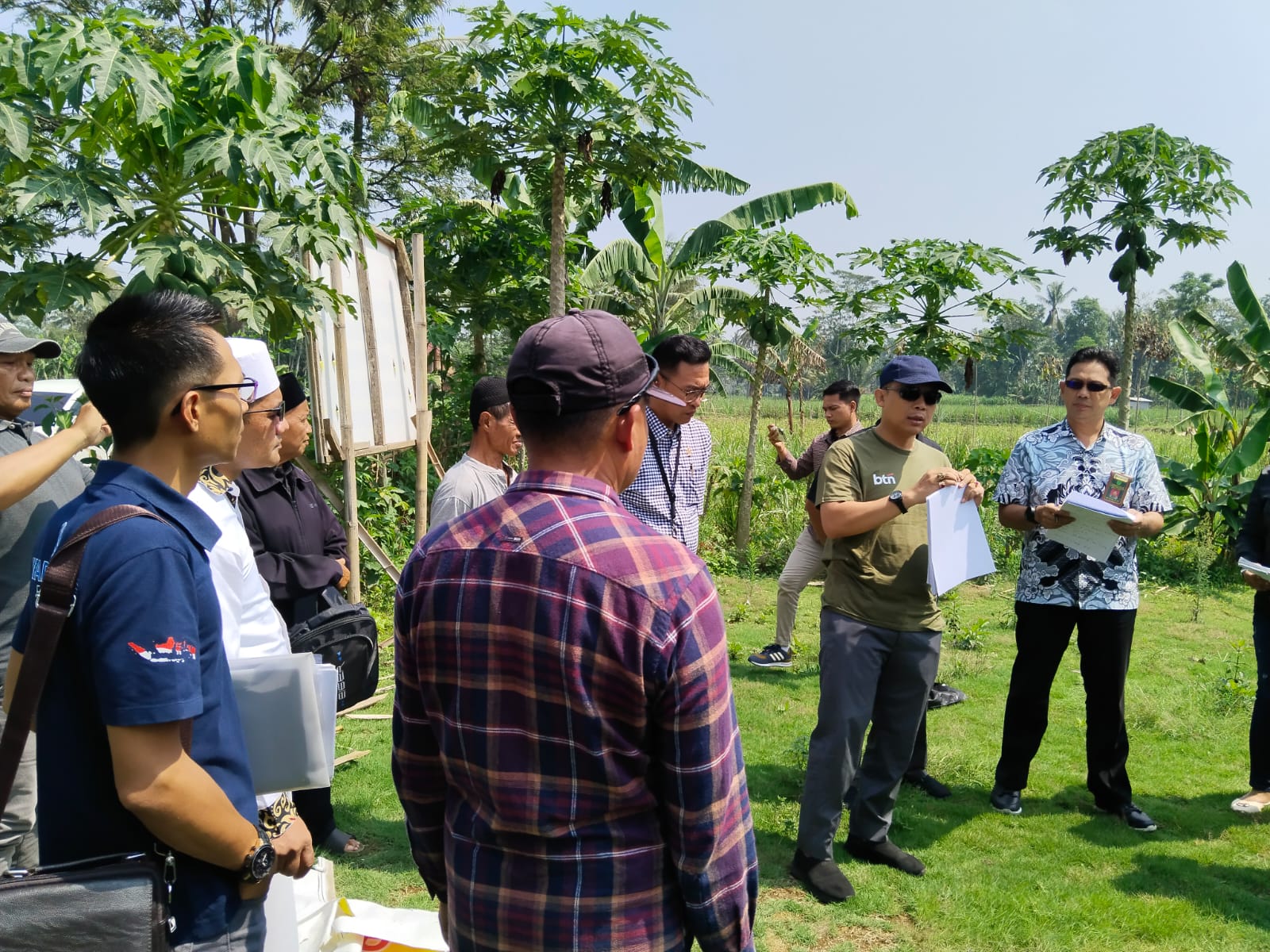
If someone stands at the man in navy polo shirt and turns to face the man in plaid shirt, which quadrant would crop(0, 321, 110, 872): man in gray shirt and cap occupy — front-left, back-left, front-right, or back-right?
back-left

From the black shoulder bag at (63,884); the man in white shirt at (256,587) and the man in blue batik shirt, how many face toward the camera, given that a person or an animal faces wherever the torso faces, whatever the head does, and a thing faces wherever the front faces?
2

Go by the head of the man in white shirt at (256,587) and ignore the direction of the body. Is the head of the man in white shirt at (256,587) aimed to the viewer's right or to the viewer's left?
to the viewer's right

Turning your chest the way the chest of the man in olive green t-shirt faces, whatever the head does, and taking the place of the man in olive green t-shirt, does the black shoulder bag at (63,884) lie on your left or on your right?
on your right

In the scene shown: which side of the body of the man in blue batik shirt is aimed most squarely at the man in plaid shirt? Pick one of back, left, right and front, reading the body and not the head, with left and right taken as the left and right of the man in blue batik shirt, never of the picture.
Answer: front

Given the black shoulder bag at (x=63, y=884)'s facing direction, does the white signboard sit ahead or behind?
behind

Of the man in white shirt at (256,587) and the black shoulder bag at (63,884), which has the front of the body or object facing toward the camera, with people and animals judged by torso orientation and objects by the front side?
the black shoulder bag

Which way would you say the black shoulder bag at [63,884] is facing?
toward the camera

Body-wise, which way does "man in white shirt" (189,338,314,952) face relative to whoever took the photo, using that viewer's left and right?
facing to the right of the viewer

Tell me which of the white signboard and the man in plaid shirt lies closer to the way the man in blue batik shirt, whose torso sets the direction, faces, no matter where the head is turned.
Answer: the man in plaid shirt

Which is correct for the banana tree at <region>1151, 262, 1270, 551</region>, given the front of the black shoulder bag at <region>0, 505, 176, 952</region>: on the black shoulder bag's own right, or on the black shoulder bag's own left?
on the black shoulder bag's own left

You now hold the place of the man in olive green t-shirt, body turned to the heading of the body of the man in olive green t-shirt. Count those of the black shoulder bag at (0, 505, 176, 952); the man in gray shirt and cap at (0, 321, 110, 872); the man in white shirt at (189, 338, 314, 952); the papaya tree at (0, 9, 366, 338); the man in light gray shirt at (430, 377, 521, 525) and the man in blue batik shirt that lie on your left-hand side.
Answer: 1

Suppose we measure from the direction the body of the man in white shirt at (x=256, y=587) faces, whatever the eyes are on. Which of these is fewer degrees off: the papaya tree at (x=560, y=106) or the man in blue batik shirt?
the man in blue batik shirt

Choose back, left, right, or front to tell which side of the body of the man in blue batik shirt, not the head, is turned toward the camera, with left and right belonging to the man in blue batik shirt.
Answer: front
